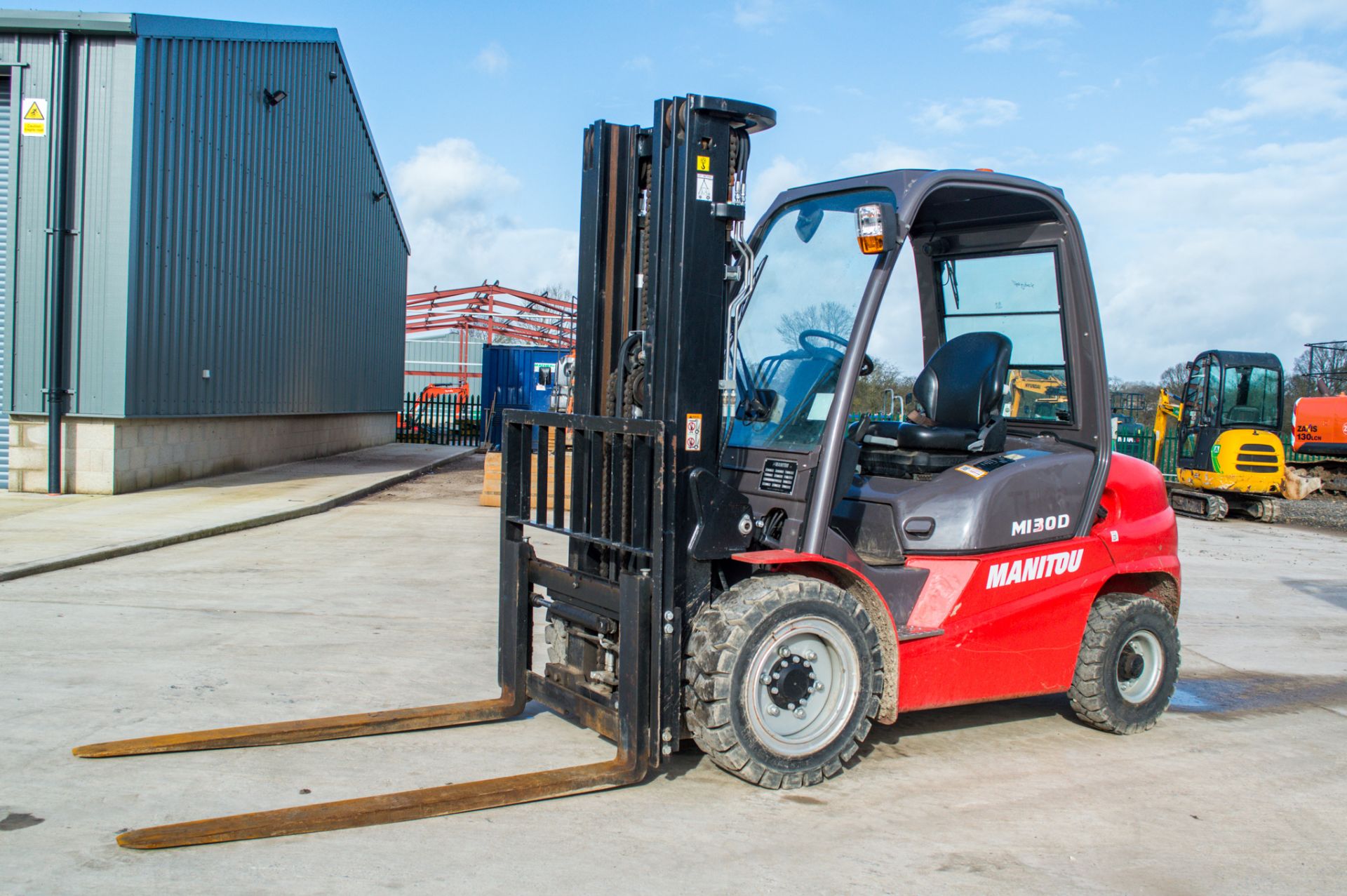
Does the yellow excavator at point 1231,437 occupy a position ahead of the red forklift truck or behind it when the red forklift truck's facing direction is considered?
behind

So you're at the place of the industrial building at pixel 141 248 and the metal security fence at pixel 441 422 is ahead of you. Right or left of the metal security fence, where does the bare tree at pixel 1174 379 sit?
right

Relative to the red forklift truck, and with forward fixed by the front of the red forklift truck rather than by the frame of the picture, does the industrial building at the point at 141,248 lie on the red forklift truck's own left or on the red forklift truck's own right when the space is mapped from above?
on the red forklift truck's own right

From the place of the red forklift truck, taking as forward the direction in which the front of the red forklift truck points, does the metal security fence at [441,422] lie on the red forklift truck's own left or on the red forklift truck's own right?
on the red forklift truck's own right

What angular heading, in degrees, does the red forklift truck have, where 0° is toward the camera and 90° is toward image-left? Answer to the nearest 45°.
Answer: approximately 45°
